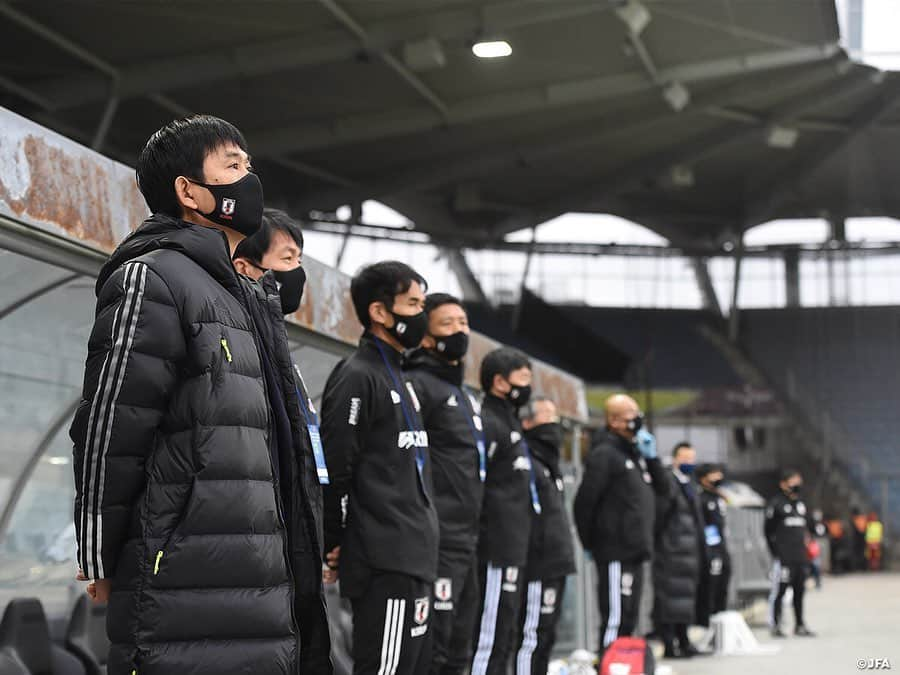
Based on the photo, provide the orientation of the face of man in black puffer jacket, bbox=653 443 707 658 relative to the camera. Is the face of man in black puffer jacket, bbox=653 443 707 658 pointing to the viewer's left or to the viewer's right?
to the viewer's right

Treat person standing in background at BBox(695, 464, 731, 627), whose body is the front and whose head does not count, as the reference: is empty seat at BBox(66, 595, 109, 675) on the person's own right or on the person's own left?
on the person's own right

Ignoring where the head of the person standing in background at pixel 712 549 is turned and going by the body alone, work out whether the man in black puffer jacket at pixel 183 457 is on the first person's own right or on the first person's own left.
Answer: on the first person's own right

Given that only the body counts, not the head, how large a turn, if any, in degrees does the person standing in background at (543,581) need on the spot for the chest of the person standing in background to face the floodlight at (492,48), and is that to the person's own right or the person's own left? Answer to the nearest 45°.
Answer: approximately 135° to the person's own left

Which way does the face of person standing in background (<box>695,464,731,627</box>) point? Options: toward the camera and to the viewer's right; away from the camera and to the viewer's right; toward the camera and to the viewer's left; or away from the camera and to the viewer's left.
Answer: toward the camera and to the viewer's right
